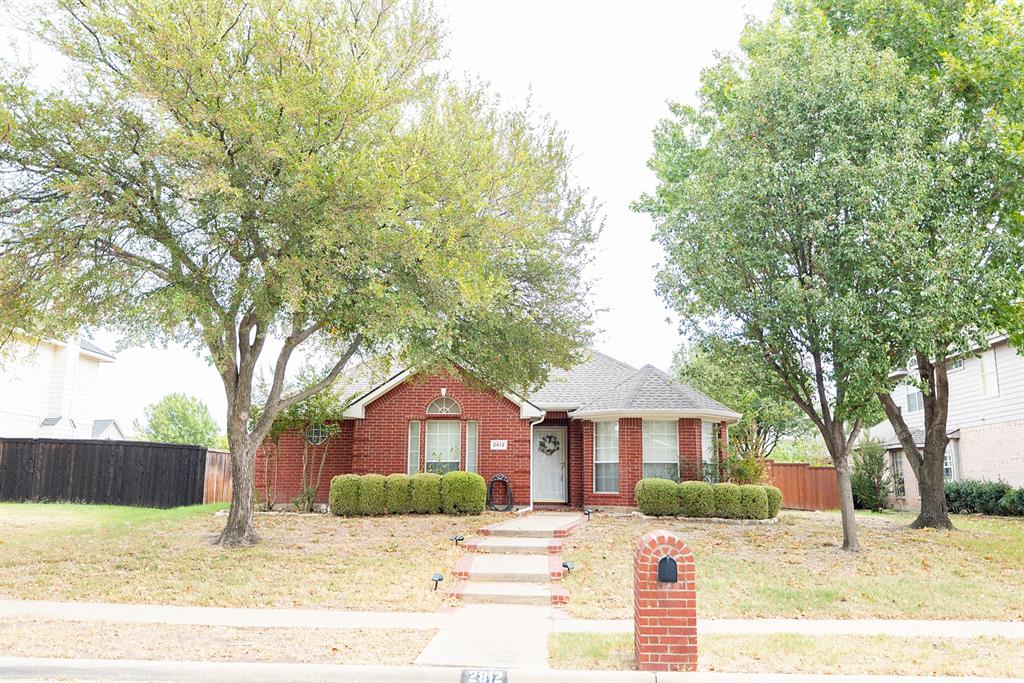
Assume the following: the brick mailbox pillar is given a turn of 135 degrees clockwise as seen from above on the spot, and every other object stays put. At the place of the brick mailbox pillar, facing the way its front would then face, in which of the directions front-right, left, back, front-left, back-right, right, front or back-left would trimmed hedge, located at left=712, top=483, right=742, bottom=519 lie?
front-right

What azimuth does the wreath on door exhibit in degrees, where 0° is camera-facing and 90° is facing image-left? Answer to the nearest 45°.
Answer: approximately 0°

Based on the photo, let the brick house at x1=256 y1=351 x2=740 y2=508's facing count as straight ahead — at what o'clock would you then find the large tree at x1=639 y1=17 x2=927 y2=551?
The large tree is roughly at 11 o'clock from the brick house.

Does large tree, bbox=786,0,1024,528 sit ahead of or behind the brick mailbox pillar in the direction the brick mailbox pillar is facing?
behind

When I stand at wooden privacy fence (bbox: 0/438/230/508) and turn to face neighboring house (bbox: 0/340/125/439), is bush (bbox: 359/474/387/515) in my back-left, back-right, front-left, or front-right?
back-right

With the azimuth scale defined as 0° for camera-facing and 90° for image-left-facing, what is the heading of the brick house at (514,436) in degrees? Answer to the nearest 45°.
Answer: approximately 0°

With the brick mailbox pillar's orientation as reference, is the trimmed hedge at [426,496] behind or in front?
behind

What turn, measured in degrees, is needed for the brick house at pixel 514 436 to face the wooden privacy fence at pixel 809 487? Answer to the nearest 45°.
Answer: approximately 135° to its left
